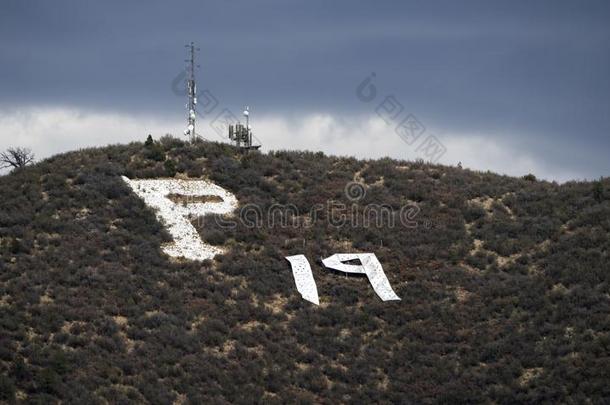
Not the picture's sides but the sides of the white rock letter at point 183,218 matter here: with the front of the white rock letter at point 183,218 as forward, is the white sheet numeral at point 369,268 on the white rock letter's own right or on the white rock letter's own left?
on the white rock letter's own left

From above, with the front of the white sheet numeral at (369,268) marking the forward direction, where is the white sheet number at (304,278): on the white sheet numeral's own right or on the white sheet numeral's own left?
on the white sheet numeral's own right

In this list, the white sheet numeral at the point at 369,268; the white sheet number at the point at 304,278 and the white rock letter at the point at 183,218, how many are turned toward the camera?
3

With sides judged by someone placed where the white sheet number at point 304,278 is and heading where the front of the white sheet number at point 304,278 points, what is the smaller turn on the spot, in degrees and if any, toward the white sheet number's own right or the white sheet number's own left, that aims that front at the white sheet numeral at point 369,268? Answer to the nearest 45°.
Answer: approximately 90° to the white sheet number's own left

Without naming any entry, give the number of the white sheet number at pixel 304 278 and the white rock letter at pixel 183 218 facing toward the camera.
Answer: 2

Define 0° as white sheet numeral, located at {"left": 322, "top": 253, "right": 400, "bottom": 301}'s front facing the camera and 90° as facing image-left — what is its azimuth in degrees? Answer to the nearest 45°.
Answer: approximately 0°

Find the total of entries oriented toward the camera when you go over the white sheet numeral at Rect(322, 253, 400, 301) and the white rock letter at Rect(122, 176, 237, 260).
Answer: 2

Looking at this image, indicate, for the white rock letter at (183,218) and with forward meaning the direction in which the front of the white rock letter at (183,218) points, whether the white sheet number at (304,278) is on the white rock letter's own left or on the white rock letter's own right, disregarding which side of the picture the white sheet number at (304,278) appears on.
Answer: on the white rock letter's own left

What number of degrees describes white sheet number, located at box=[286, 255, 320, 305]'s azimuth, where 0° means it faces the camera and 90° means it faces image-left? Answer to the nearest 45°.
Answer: approximately 0°
